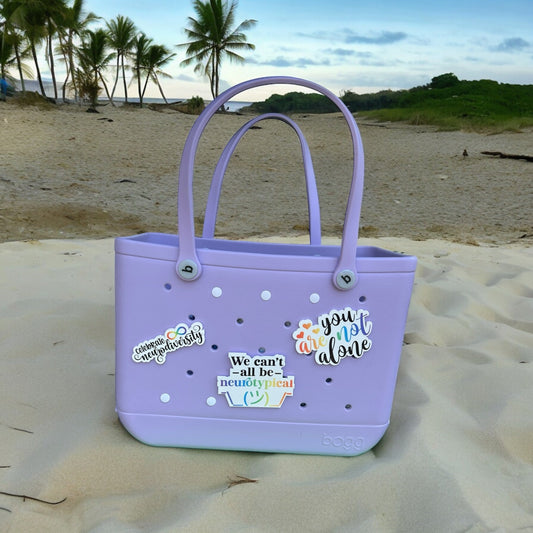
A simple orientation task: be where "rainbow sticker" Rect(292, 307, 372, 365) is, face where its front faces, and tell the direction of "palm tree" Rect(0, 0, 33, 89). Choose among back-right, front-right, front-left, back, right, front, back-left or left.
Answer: back-right

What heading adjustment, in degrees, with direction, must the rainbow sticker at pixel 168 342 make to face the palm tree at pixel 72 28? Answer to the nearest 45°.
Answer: approximately 180°

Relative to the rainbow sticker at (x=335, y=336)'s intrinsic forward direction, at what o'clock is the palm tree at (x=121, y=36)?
The palm tree is roughly at 5 o'clock from the rainbow sticker.

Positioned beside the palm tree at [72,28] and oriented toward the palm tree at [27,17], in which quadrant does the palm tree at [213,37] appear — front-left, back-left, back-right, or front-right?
back-left

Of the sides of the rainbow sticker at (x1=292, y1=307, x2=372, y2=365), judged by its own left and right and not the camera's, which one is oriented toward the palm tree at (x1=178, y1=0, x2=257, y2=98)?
back

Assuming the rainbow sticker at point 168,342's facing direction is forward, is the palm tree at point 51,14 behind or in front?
behind

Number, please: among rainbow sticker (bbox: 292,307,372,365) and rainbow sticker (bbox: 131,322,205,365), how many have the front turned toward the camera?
2

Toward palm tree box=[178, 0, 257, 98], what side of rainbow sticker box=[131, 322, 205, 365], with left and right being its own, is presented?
back

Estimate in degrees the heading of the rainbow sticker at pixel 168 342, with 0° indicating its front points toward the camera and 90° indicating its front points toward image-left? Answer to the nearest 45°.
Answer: approximately 0°

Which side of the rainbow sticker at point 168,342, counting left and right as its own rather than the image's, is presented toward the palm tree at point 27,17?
back

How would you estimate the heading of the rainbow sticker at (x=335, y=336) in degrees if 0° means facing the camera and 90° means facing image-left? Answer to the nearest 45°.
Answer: approximately 0°

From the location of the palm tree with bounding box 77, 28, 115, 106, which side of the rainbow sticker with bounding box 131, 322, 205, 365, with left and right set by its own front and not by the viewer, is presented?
back

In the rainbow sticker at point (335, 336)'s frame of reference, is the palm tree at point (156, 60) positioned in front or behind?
behind
